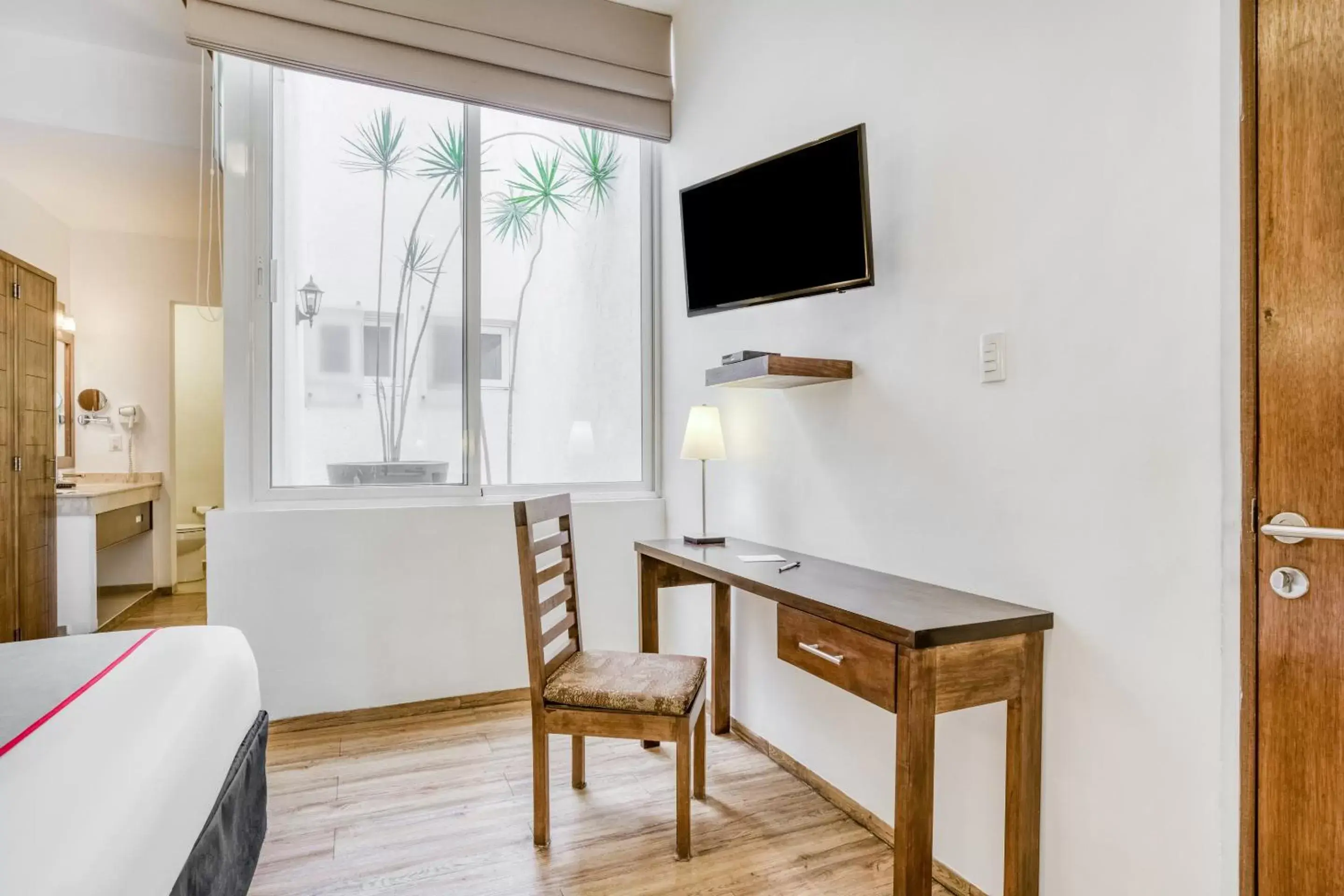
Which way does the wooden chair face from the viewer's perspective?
to the viewer's right

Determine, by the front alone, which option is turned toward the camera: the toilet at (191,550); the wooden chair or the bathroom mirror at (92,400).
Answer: the bathroom mirror

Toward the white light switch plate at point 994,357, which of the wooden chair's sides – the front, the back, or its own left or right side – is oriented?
front

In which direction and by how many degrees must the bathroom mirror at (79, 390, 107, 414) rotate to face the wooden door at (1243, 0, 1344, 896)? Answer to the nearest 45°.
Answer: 0° — it already faces it

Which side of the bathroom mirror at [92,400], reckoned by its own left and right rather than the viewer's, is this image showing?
front

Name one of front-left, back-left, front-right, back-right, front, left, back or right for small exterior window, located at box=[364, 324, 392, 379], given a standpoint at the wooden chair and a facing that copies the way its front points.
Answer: back-left

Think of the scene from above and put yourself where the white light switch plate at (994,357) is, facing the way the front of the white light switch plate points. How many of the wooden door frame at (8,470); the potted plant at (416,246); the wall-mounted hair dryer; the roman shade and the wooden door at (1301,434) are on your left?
1

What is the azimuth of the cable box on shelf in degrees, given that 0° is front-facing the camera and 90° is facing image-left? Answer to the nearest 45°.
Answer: approximately 45°
